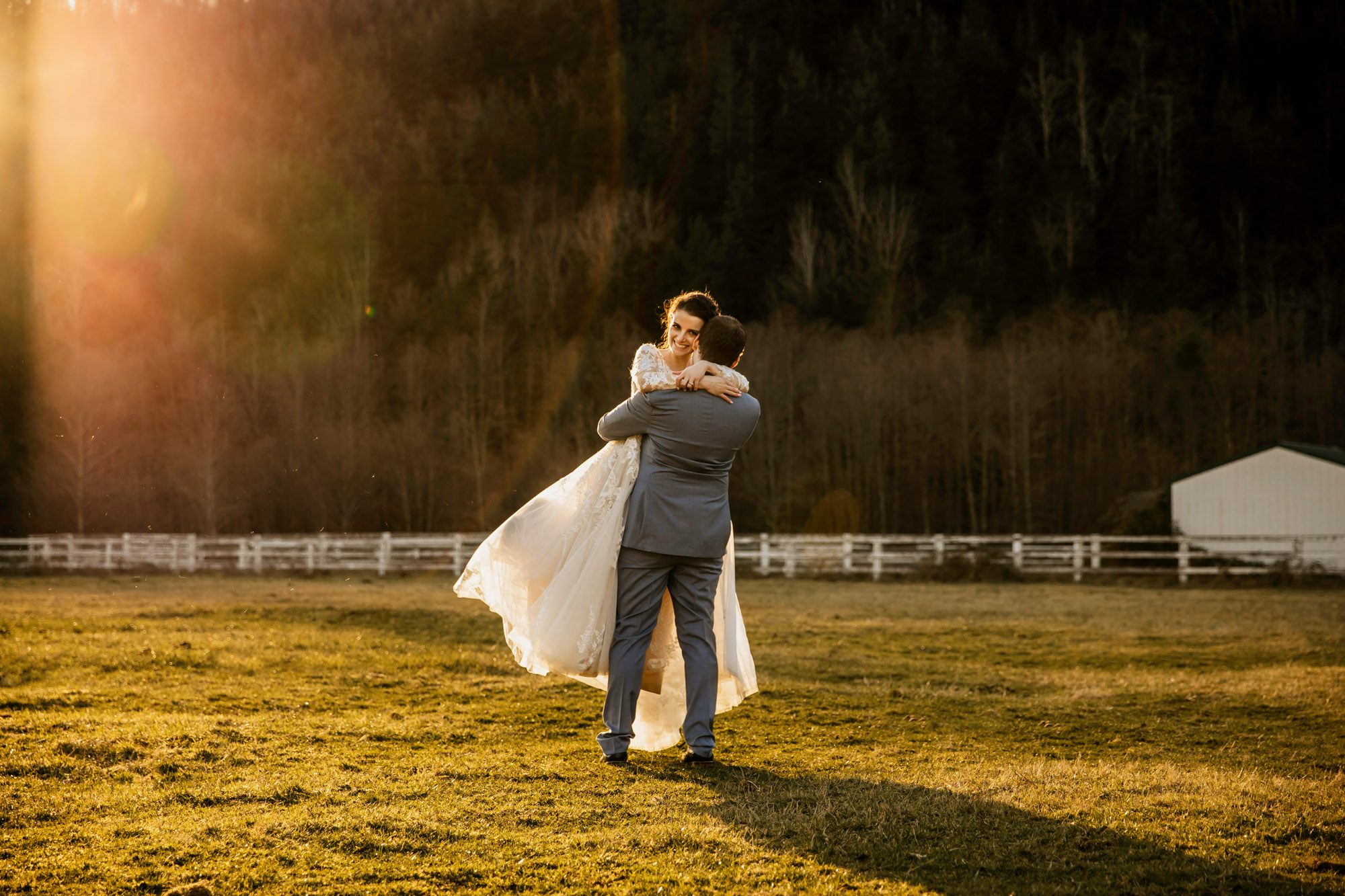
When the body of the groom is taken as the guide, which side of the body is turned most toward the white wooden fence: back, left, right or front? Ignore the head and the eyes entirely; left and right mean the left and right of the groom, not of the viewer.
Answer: front

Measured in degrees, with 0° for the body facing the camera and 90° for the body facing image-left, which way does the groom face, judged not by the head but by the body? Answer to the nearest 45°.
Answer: approximately 180°

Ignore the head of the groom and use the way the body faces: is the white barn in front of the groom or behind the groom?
in front
